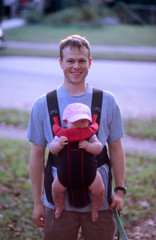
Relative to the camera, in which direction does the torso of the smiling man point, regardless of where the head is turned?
toward the camera

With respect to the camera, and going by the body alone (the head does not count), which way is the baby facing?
toward the camera

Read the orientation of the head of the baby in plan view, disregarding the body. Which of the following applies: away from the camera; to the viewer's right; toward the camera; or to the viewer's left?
toward the camera

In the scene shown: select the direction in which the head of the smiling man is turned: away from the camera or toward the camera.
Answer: toward the camera
